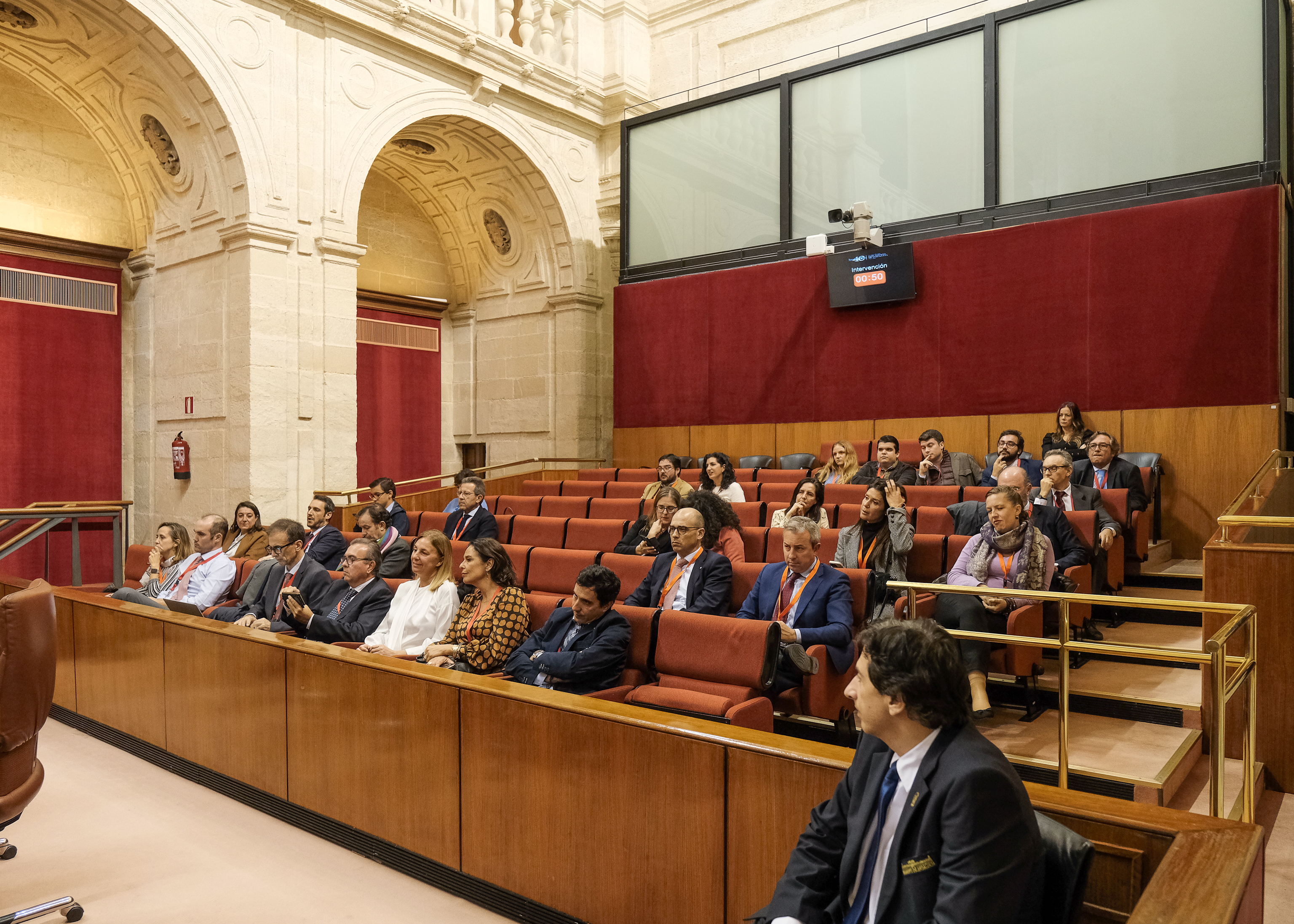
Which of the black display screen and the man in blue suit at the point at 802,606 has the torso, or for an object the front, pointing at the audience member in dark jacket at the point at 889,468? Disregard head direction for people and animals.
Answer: the black display screen

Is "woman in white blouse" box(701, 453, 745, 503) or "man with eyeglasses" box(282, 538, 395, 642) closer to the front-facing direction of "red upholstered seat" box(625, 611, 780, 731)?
the man with eyeglasses

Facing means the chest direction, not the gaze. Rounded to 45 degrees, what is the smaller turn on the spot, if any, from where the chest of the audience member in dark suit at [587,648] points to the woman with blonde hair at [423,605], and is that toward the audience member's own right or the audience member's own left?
approximately 90° to the audience member's own right

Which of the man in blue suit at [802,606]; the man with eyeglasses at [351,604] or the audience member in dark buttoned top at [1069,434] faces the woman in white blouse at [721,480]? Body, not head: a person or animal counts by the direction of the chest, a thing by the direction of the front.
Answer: the audience member in dark buttoned top

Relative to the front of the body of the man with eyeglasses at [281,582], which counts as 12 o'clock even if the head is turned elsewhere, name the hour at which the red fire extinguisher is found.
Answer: The red fire extinguisher is roughly at 4 o'clock from the man with eyeglasses.

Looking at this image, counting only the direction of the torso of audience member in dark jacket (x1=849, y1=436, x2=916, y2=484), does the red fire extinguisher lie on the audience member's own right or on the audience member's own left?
on the audience member's own right

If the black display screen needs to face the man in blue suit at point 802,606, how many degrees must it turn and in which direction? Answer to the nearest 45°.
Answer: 0° — it already faces them

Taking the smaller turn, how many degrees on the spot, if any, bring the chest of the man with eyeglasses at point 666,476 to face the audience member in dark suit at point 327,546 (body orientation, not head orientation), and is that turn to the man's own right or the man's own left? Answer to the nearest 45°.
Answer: approximately 45° to the man's own right

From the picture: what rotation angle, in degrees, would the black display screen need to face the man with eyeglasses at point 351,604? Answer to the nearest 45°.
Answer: approximately 45° to its right

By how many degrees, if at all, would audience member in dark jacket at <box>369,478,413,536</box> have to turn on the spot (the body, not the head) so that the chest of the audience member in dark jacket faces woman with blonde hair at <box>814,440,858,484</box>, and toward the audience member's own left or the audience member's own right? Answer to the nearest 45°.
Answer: approximately 135° to the audience member's own left

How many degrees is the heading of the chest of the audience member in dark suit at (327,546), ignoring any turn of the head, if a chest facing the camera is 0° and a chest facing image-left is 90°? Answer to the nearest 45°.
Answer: approximately 45°
